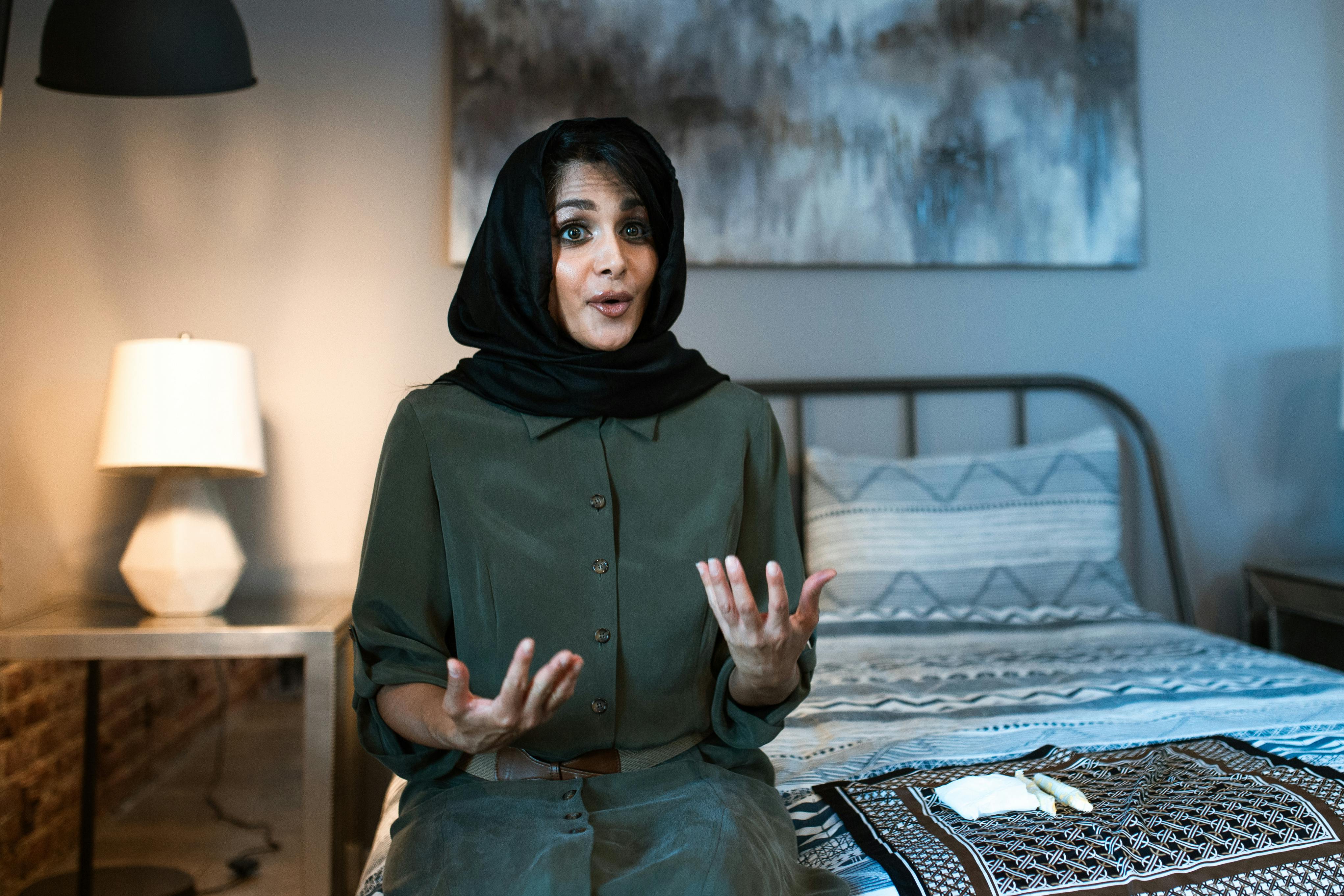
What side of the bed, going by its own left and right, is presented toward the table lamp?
right

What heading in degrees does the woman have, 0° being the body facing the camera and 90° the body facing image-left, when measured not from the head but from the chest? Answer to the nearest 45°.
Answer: approximately 0°

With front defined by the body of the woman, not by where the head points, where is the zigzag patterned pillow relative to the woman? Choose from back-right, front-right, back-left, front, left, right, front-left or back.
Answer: back-left

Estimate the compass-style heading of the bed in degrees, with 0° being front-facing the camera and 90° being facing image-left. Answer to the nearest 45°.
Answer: approximately 0°

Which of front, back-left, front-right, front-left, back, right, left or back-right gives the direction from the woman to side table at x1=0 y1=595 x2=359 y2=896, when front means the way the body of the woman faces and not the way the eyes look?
back-right
